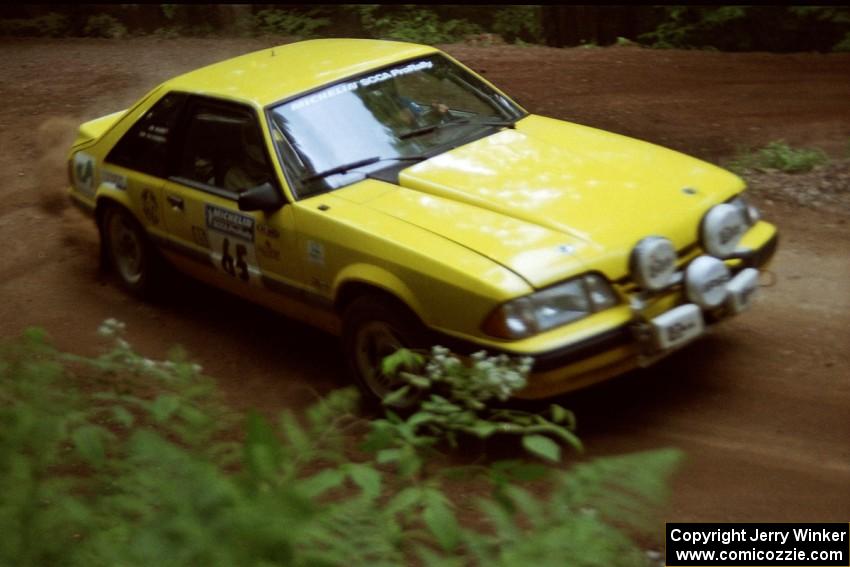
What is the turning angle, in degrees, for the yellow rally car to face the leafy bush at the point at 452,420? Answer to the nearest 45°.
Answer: approximately 45° to its right

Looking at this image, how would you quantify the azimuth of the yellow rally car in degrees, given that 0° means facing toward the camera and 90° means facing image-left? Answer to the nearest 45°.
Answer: approximately 315°
